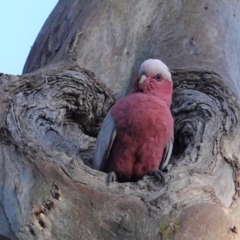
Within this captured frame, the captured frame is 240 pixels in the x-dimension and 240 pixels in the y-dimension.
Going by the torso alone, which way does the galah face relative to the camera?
toward the camera
